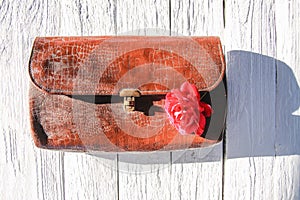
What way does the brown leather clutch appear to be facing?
toward the camera
